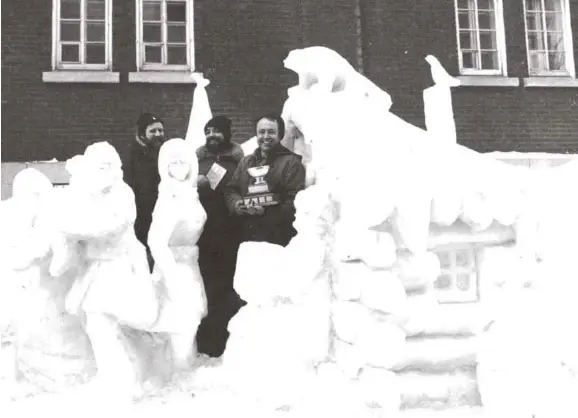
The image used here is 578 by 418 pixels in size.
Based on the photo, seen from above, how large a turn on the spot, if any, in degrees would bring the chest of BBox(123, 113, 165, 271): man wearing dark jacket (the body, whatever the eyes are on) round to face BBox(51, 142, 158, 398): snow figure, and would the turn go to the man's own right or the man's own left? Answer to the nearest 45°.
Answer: approximately 45° to the man's own right

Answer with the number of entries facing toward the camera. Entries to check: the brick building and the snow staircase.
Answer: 2

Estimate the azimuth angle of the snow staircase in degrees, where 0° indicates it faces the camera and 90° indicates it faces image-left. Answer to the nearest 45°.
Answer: approximately 0°

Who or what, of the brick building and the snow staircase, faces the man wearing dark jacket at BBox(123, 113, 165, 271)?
the brick building

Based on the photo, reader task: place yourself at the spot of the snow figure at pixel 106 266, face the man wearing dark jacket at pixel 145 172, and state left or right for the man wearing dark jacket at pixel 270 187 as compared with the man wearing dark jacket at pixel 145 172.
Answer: right

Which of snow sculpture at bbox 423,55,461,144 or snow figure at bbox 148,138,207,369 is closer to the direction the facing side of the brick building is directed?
the snow figure

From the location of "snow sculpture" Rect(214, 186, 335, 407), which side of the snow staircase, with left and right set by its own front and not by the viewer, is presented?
right

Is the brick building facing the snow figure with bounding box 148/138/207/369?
yes

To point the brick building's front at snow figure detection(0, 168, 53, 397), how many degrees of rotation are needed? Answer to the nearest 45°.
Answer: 0° — it already faces it
